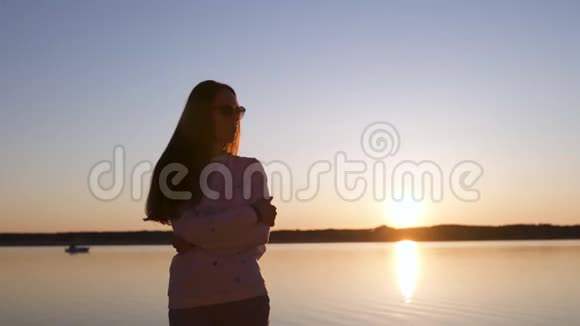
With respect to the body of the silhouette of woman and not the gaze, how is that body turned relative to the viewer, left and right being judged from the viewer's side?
facing the viewer and to the right of the viewer
